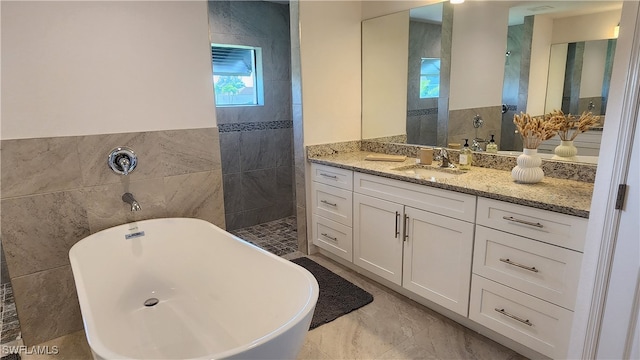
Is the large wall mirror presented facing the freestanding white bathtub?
yes

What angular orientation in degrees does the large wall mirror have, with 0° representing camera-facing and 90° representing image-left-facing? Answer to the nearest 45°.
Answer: approximately 45°
